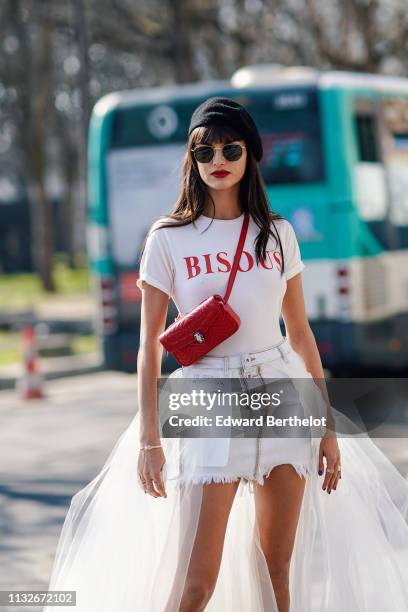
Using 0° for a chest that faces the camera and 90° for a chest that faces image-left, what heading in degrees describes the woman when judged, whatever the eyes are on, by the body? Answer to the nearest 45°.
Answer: approximately 0°

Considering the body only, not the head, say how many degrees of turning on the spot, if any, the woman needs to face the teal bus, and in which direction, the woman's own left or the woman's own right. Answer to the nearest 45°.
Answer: approximately 180°

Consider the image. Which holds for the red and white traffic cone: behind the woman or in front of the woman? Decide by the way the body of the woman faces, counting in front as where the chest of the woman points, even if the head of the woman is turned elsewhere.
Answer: behind
